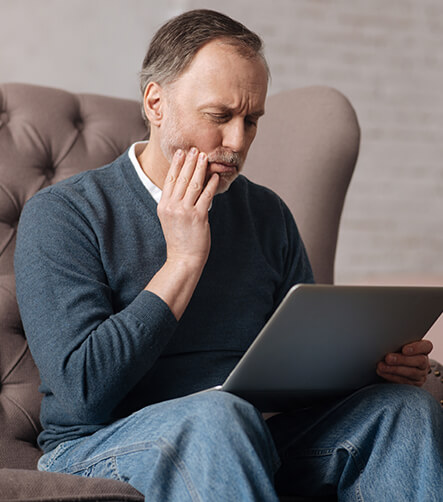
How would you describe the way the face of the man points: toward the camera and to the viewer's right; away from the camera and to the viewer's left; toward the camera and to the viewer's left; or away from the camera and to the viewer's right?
toward the camera and to the viewer's right

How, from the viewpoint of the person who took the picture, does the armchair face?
facing the viewer and to the right of the viewer
